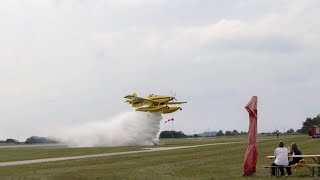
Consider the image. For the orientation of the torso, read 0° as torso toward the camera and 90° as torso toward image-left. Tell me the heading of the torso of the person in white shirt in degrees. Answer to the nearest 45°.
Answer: approximately 180°
